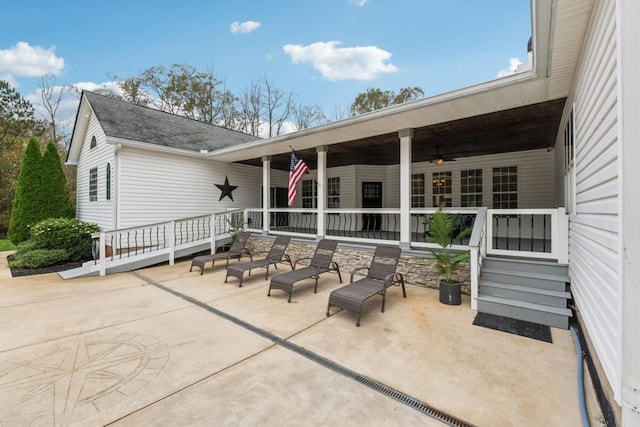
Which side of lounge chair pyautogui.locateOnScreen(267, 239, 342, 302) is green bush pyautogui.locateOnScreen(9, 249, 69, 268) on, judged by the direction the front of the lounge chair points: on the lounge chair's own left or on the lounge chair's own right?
on the lounge chair's own right

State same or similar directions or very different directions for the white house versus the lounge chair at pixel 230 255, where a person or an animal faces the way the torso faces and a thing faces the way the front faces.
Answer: same or similar directions

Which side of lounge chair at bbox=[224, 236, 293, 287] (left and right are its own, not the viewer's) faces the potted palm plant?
left

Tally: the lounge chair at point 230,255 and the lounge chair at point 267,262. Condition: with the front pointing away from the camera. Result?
0

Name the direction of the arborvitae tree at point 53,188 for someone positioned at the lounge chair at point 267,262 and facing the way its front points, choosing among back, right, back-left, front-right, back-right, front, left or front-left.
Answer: right

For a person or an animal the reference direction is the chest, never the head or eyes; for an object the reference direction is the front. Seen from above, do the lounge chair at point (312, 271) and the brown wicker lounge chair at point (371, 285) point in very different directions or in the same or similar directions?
same or similar directions

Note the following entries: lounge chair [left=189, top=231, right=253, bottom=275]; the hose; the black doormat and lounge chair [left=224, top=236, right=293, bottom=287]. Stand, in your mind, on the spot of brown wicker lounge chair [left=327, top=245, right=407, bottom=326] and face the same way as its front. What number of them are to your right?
2

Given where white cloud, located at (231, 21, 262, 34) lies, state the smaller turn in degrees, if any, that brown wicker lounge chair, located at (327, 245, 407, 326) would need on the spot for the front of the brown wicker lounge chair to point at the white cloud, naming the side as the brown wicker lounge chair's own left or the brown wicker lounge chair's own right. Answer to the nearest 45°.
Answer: approximately 90° to the brown wicker lounge chair's own right

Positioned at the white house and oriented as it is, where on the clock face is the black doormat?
The black doormat is roughly at 11 o'clock from the white house.

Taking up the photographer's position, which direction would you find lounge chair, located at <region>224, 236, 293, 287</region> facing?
facing the viewer and to the left of the viewer

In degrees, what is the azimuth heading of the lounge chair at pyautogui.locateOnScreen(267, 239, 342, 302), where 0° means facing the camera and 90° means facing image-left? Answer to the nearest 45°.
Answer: approximately 45°

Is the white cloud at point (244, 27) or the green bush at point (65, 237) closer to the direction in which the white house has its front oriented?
the green bush

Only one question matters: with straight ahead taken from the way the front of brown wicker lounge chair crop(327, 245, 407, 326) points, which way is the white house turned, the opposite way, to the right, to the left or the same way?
the same way

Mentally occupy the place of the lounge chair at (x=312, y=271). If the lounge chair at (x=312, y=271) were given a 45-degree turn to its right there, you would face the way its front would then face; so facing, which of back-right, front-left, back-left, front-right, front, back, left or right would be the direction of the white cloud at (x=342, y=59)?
right

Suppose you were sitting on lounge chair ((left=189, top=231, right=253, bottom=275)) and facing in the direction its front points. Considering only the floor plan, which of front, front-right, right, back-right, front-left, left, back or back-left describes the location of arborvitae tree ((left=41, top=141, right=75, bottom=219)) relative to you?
right

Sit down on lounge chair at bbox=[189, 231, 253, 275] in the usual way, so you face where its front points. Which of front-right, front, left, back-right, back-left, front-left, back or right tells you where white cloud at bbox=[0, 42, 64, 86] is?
right

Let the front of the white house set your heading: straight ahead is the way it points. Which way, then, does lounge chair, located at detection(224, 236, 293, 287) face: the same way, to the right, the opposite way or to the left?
the same way

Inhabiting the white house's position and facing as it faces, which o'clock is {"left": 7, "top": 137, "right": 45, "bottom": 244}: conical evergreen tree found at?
The conical evergreen tree is roughly at 2 o'clock from the white house.
